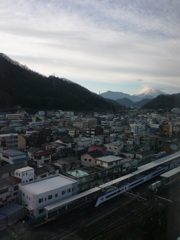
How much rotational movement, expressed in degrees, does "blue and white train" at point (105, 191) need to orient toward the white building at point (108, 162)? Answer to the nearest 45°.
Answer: approximately 135° to its right

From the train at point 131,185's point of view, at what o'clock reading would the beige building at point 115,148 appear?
The beige building is roughly at 4 o'clock from the train.

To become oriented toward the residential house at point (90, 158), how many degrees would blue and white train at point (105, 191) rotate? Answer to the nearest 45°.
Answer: approximately 135° to its right

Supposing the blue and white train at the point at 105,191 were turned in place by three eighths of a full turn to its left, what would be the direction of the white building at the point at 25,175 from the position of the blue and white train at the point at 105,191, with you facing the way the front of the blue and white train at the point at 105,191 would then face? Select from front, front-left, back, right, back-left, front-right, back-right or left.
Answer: back

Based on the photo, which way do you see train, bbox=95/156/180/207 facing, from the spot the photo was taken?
facing the viewer and to the left of the viewer

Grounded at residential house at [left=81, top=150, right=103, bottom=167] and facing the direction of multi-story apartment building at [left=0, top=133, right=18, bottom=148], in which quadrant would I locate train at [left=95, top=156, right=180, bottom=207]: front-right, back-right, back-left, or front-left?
back-left

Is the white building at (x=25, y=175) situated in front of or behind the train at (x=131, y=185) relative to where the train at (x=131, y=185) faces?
in front

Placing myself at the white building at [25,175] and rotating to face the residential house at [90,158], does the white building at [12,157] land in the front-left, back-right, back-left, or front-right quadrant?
front-left

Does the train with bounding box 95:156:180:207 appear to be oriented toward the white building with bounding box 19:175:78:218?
yes
